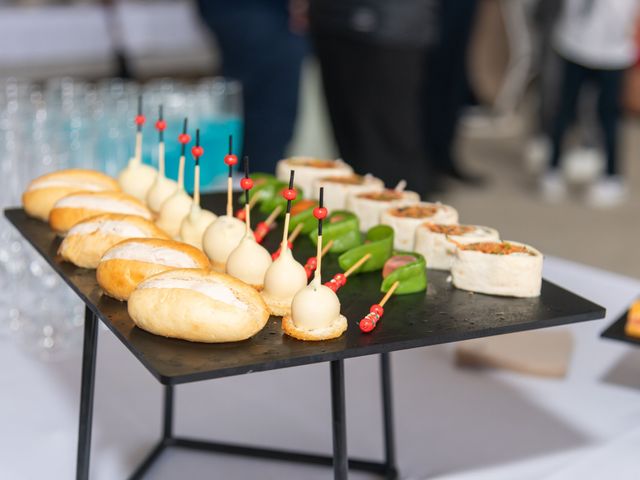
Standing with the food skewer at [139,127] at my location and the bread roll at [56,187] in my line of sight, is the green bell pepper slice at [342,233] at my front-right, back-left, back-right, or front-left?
back-left
